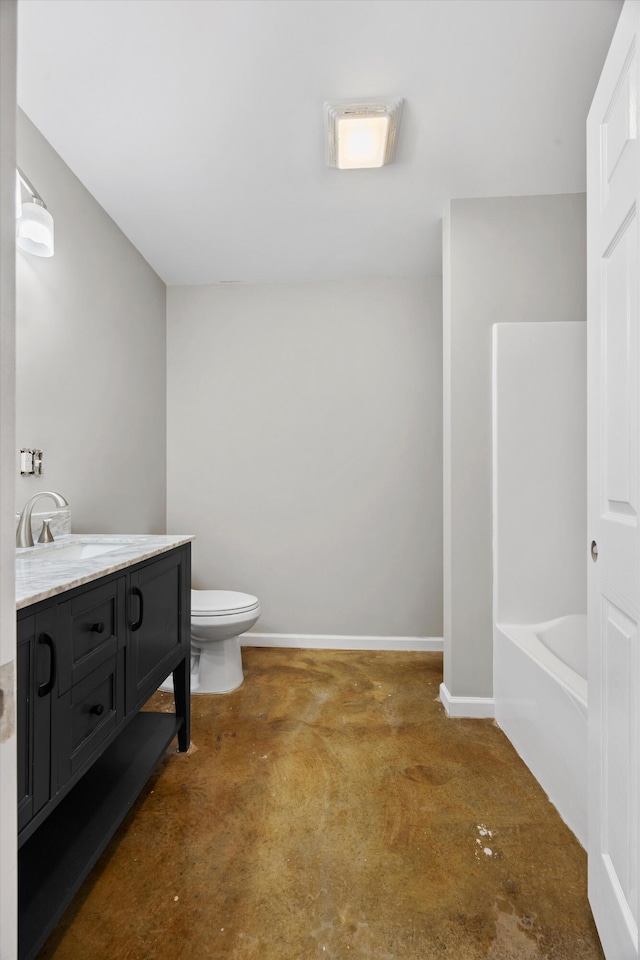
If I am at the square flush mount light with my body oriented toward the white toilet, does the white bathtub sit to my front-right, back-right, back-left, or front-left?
back-right

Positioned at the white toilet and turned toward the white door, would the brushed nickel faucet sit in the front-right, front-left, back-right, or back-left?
front-right

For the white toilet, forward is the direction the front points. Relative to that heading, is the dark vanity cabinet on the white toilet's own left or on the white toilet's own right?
on the white toilet's own right

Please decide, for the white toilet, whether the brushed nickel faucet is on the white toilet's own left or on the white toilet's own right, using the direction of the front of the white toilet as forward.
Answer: on the white toilet's own right

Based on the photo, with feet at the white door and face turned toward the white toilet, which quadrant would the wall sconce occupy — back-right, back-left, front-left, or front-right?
front-left

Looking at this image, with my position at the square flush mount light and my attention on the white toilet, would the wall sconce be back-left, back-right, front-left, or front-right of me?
front-left

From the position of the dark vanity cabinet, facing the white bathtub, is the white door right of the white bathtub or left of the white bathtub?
right
